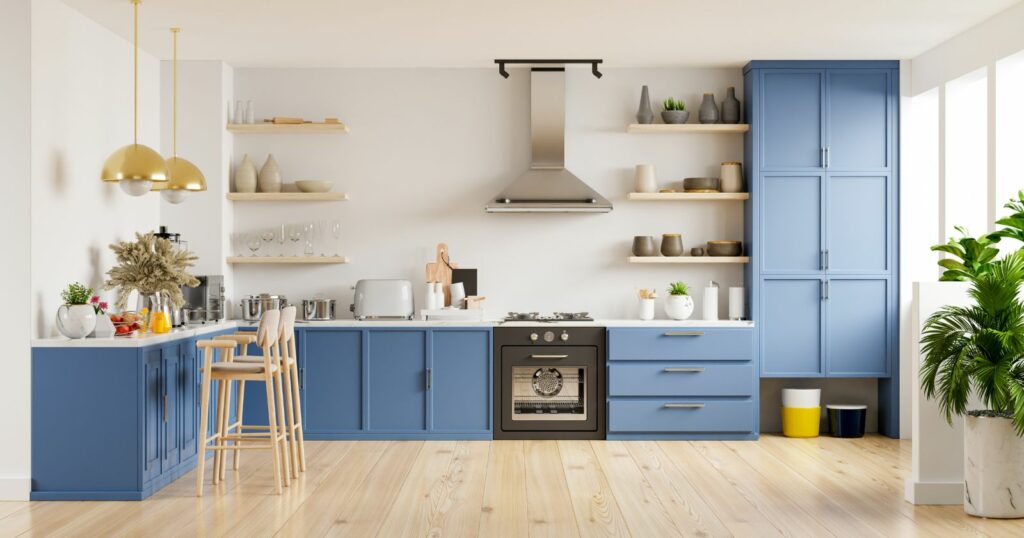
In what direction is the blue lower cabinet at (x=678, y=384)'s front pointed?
toward the camera

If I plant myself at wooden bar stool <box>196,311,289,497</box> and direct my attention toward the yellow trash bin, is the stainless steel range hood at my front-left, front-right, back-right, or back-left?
front-left

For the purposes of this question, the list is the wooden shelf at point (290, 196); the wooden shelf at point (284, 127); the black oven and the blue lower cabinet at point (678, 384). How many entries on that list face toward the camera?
4

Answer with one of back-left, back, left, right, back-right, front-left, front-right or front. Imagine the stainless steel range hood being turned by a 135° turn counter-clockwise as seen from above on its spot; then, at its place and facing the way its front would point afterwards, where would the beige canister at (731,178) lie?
front-right

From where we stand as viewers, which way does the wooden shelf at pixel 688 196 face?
facing the viewer

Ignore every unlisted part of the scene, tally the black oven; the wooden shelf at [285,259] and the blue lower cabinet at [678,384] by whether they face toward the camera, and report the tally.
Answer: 3

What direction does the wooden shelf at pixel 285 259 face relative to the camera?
toward the camera

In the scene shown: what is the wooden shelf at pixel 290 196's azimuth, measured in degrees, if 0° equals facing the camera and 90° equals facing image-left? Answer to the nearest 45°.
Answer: approximately 0°

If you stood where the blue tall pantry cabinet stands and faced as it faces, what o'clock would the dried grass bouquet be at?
The dried grass bouquet is roughly at 2 o'clock from the blue tall pantry cabinet.

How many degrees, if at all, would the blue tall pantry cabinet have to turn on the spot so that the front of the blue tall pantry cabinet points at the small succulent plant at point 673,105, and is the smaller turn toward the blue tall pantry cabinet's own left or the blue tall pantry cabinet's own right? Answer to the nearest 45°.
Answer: approximately 90° to the blue tall pantry cabinet's own right

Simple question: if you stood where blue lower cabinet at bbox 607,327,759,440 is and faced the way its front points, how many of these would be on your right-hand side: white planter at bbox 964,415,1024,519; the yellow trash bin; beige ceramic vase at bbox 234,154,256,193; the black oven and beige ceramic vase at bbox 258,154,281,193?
3

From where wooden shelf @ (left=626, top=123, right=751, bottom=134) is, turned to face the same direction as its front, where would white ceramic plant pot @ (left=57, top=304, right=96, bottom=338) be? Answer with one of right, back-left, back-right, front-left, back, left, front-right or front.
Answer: front-right

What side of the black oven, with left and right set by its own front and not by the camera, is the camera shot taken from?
front

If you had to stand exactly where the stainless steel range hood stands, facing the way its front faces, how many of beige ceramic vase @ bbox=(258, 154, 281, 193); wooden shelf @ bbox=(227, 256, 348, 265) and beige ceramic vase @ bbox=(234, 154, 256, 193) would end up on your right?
3
